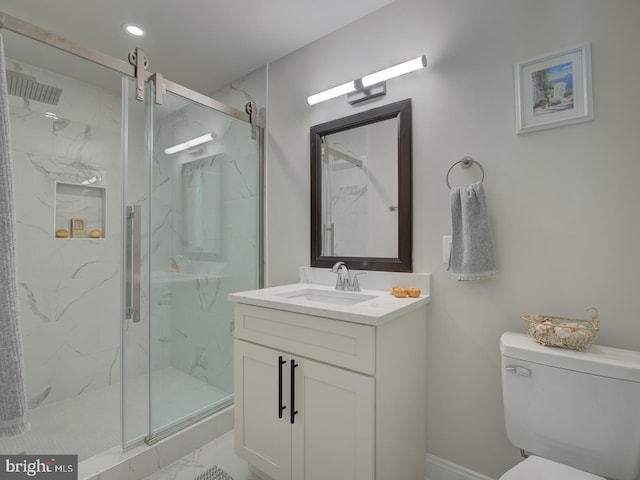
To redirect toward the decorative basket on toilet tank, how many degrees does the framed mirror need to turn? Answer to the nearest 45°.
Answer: approximately 90° to its left

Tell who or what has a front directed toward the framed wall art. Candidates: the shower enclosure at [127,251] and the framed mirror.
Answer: the shower enclosure

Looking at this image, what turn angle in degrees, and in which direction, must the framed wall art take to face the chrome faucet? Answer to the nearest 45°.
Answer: approximately 45° to its right

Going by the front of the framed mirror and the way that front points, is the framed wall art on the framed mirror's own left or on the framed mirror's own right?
on the framed mirror's own left

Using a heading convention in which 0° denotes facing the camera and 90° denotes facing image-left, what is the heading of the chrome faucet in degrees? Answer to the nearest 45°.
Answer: approximately 45°

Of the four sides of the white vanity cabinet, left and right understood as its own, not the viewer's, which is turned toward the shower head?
right

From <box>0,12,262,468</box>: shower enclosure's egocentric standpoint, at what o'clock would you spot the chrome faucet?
The chrome faucet is roughly at 12 o'clock from the shower enclosure.

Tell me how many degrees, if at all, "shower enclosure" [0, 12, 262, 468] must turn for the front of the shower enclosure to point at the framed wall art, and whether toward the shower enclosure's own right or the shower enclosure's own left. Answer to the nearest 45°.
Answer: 0° — it already faces it

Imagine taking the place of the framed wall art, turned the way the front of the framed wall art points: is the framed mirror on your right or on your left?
on your right
